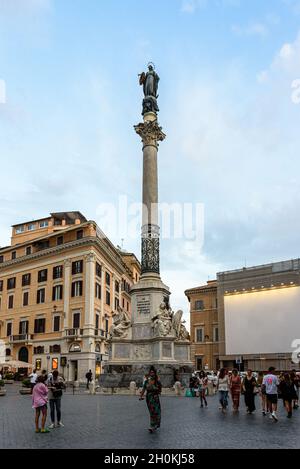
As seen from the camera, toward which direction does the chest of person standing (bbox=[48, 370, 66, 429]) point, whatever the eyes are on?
toward the camera

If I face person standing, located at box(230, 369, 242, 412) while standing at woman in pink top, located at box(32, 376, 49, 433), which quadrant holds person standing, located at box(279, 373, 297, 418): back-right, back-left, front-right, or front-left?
front-right

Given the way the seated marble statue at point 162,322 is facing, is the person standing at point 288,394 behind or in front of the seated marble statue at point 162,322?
in front

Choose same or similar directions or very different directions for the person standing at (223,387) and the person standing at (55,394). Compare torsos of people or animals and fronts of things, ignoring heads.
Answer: same or similar directions

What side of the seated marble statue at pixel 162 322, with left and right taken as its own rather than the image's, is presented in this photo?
front

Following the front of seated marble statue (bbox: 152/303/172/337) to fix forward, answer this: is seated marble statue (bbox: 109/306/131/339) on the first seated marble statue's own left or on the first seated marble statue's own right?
on the first seated marble statue's own right

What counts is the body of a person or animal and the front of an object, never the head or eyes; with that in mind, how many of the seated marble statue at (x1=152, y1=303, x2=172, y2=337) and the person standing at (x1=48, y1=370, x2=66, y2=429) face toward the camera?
2
